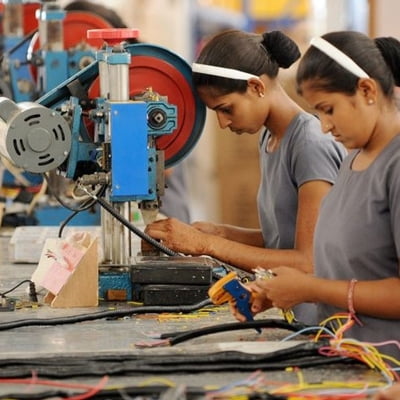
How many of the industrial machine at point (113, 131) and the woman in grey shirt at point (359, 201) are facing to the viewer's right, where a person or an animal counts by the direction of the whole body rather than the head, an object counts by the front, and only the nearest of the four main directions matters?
1

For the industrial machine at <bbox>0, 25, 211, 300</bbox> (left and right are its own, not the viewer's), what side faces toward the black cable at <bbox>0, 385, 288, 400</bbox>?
right

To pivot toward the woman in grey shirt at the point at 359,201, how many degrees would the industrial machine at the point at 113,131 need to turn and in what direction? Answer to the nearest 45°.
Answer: approximately 45° to its right

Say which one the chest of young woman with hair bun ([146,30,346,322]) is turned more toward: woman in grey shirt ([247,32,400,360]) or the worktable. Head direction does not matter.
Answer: the worktable

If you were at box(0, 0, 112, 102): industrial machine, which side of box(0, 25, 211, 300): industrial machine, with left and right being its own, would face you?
left

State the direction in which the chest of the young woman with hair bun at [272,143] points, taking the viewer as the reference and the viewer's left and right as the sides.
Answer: facing to the left of the viewer

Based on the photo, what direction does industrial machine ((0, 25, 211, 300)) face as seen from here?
to the viewer's right

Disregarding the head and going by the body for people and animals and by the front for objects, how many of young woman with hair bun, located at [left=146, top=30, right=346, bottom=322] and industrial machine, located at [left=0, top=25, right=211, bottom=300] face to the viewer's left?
1

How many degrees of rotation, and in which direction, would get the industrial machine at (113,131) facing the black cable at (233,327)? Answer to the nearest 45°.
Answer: approximately 45° to its right

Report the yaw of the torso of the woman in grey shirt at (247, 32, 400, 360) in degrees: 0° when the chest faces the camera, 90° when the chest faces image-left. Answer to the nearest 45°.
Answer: approximately 45°
